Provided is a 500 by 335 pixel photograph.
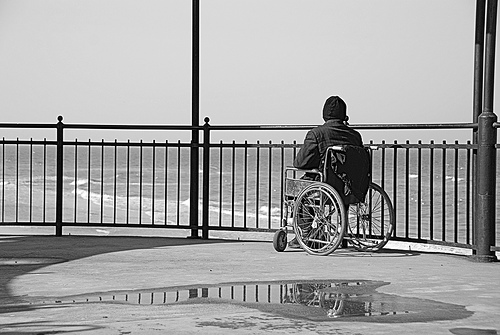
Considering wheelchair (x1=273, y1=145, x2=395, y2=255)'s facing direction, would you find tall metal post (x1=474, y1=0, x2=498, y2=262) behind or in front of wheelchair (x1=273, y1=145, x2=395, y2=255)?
behind

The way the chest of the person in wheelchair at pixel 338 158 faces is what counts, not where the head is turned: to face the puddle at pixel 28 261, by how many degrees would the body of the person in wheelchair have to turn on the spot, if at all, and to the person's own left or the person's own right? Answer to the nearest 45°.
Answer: approximately 45° to the person's own left

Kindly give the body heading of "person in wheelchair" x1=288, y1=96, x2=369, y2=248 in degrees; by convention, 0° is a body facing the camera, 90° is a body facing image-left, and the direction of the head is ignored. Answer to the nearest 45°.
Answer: approximately 135°

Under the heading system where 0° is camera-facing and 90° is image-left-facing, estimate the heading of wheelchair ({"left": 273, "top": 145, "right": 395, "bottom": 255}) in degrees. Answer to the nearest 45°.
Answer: approximately 135°

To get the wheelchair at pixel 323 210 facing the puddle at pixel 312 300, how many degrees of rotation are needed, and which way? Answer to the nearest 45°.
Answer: approximately 135° to its left

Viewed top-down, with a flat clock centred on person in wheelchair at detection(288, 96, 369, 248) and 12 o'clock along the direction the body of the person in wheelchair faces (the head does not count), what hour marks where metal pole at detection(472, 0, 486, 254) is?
The metal pole is roughly at 4 o'clock from the person in wheelchair.

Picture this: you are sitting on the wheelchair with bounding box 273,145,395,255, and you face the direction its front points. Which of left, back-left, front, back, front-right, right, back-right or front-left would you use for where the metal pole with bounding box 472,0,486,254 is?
back-right

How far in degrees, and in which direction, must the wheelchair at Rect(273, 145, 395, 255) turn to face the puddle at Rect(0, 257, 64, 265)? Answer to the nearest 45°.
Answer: approximately 45° to its left

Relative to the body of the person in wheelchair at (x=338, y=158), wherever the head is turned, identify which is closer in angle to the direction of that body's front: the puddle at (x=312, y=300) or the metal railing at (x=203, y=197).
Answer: the metal railing
